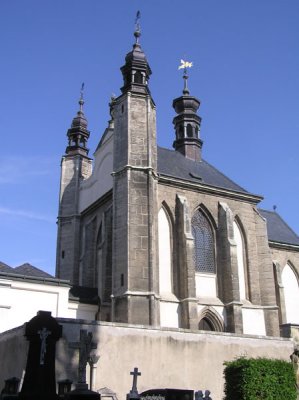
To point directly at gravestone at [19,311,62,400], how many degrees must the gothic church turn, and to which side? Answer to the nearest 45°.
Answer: approximately 45° to its left

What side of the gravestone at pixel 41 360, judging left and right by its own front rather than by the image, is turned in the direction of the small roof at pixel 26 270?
back

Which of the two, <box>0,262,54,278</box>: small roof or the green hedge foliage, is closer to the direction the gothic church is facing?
the small roof

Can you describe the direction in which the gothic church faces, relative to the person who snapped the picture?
facing the viewer and to the left of the viewer

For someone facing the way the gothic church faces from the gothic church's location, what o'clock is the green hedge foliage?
The green hedge foliage is roughly at 10 o'clock from the gothic church.

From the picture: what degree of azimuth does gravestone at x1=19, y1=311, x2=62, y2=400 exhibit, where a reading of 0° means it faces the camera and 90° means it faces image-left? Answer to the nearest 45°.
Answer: approximately 0°

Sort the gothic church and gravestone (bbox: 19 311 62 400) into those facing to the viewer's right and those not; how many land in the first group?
0

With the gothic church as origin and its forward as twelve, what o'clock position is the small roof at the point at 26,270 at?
The small roof is roughly at 1 o'clock from the gothic church.

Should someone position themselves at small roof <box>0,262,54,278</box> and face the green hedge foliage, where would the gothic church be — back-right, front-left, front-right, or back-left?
front-left

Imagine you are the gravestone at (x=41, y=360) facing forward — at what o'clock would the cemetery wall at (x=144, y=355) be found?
The cemetery wall is roughly at 7 o'clock from the gravestone.
